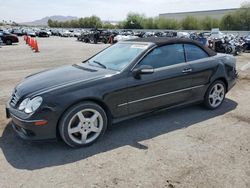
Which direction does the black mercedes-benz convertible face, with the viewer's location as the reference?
facing the viewer and to the left of the viewer
